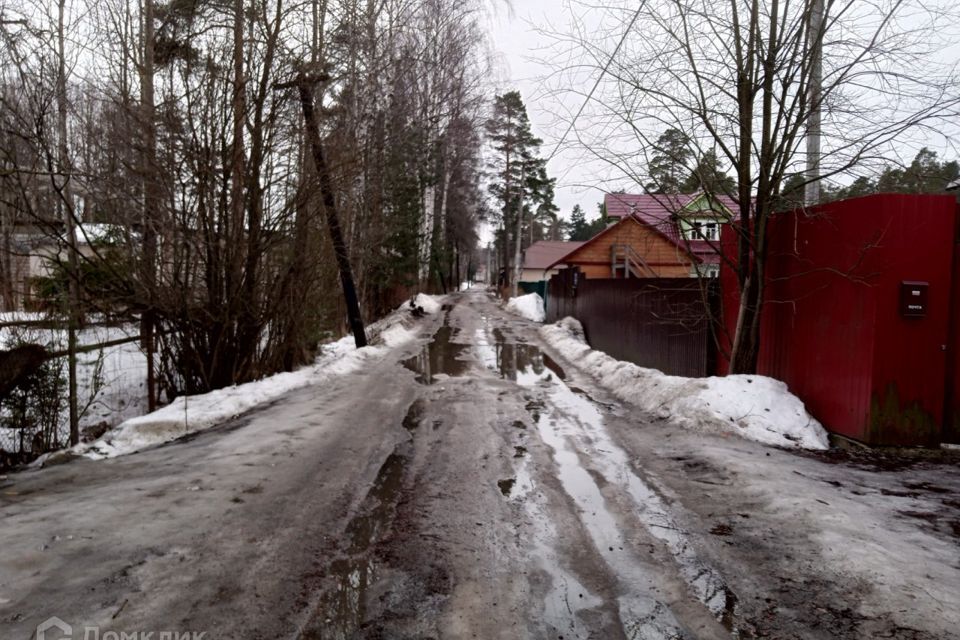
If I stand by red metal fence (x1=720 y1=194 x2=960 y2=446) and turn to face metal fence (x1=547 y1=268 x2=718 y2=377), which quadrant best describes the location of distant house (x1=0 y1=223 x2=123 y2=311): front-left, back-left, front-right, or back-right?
front-left

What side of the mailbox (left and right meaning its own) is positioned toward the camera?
front

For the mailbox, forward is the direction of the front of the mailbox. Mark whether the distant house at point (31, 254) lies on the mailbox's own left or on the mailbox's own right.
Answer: on the mailbox's own right

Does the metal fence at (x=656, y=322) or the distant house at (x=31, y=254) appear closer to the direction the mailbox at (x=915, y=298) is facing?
the distant house

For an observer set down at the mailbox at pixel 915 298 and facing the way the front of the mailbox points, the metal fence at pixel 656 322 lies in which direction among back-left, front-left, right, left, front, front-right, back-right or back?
back-right
